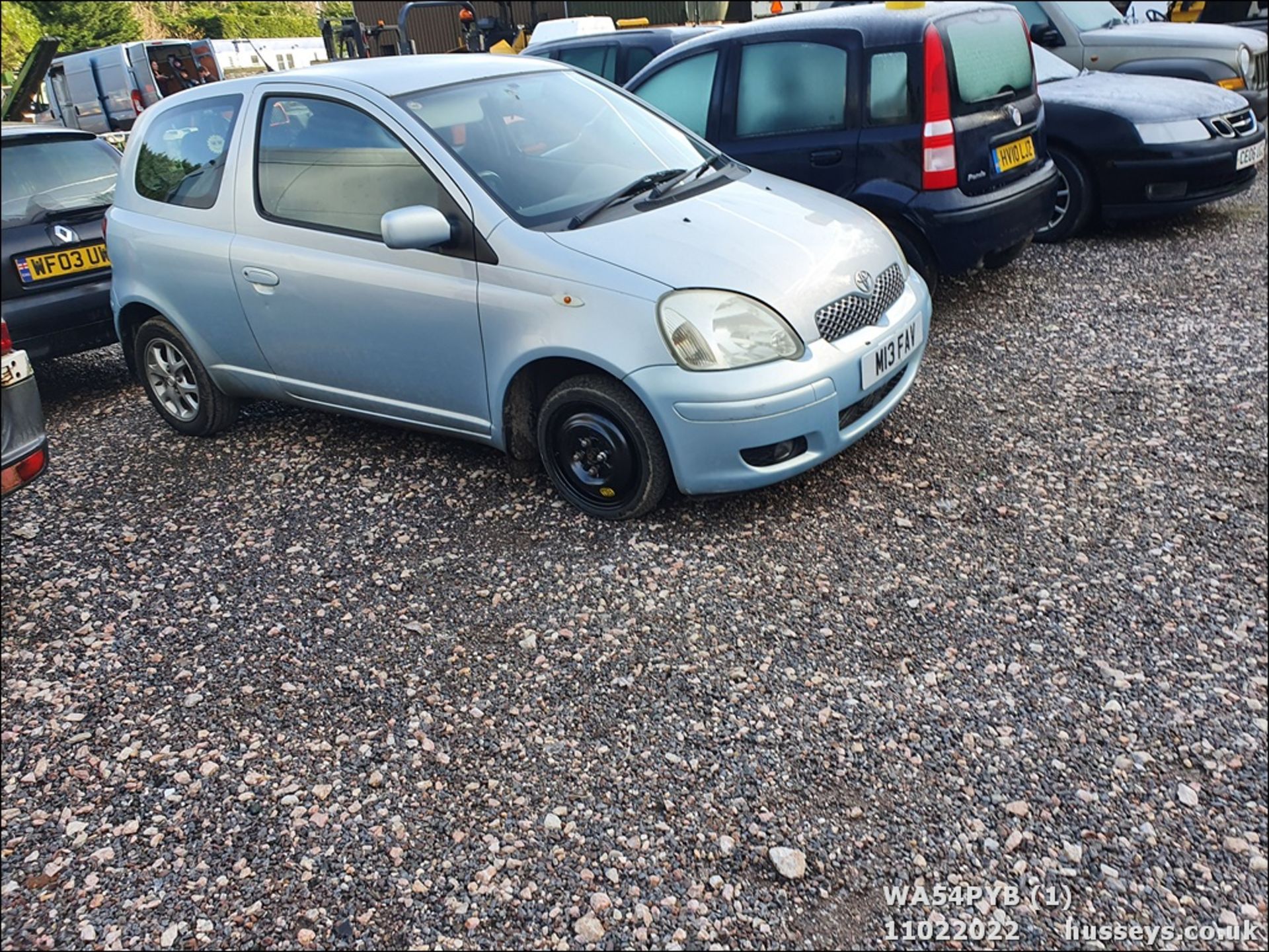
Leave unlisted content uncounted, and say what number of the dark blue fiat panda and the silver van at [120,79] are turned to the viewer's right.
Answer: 0

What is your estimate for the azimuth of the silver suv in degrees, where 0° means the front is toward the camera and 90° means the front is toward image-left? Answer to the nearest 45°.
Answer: approximately 315°

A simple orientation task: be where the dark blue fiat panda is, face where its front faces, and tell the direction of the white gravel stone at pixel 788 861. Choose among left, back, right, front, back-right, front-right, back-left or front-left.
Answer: back-left

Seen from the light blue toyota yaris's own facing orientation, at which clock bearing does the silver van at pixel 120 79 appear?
The silver van is roughly at 6 o'clock from the light blue toyota yaris.

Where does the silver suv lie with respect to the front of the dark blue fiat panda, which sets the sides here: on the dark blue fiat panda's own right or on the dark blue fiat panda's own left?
on the dark blue fiat panda's own right

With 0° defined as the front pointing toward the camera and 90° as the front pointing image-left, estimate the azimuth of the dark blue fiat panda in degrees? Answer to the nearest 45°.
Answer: approximately 135°

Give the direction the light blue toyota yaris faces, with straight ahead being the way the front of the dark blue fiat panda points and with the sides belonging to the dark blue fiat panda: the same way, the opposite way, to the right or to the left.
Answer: the opposite way

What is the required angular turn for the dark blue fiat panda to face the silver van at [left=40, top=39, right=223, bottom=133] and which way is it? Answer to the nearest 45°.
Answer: approximately 45° to its left

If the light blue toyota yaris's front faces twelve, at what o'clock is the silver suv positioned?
The silver suv is roughly at 9 o'clock from the light blue toyota yaris.

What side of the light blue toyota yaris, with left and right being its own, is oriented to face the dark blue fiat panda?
left
